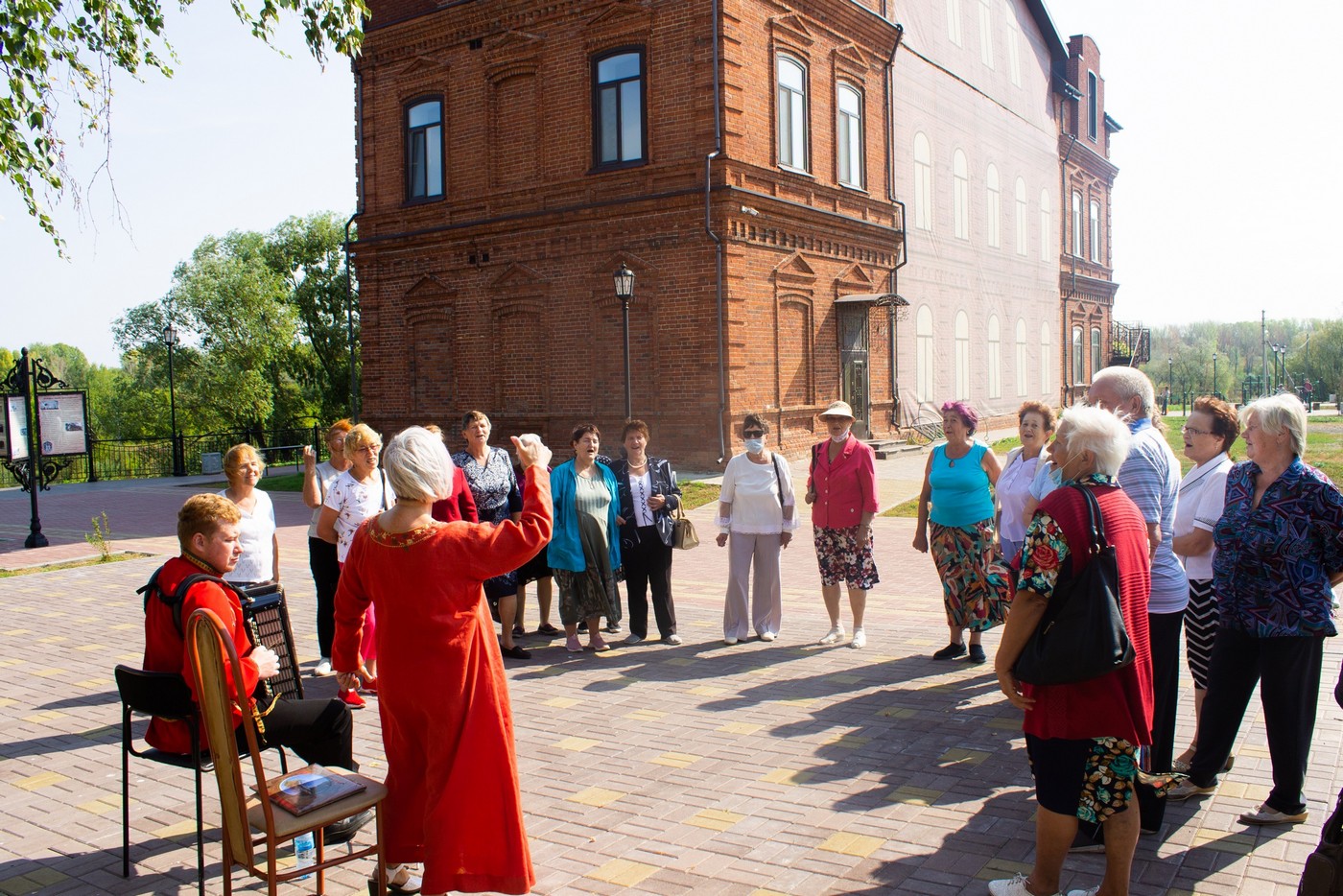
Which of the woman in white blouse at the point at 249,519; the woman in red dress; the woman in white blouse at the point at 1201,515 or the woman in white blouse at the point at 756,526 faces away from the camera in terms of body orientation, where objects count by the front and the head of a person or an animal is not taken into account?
the woman in red dress

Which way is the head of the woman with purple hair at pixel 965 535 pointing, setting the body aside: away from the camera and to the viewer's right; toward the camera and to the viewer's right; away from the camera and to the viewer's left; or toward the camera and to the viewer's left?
toward the camera and to the viewer's left

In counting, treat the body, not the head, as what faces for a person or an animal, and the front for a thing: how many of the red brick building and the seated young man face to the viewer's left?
0

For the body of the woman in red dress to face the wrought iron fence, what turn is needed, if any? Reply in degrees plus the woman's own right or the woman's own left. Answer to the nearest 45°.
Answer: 0° — they already face it

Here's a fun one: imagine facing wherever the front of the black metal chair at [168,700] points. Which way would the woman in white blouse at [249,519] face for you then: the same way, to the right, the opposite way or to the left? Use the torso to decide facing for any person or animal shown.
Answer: to the right

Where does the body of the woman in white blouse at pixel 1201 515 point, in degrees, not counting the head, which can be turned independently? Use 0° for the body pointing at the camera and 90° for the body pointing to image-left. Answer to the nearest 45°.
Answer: approximately 90°

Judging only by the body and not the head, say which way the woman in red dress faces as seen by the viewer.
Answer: away from the camera

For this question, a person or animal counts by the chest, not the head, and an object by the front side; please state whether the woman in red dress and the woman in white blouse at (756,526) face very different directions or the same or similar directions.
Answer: very different directions

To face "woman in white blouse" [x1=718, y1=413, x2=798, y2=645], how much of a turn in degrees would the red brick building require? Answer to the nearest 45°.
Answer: approximately 45° to its right

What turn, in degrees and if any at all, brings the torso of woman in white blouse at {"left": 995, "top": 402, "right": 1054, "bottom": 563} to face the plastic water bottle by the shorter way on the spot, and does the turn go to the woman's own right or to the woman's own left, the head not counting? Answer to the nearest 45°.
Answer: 0° — they already face it

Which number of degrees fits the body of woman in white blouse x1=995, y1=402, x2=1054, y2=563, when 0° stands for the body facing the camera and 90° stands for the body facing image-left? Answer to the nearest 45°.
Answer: approximately 45°

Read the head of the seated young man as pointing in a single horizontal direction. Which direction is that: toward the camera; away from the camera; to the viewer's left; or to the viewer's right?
to the viewer's right

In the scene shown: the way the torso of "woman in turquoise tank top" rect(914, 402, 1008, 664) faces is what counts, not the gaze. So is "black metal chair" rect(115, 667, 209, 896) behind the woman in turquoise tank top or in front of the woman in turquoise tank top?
in front
